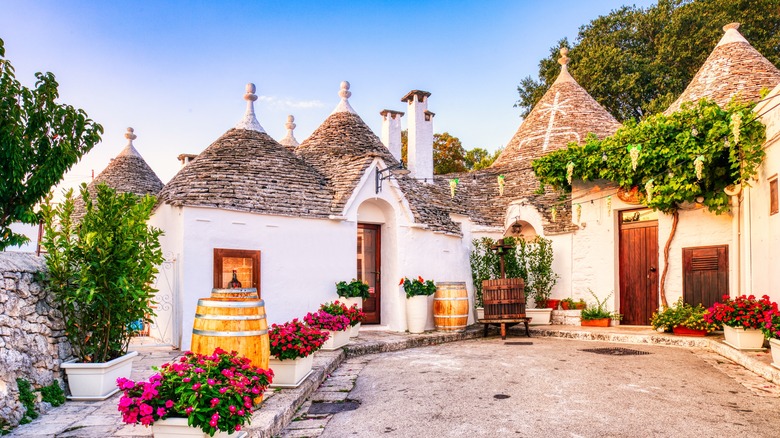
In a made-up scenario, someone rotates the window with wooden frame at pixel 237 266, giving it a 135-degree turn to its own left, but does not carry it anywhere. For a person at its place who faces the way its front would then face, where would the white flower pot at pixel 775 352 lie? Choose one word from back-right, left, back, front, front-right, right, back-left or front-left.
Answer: right

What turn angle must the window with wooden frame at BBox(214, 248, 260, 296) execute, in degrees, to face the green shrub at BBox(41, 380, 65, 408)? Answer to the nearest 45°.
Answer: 0° — it already faces it

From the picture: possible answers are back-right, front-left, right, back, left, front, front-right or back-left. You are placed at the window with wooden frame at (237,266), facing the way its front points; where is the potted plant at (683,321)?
left

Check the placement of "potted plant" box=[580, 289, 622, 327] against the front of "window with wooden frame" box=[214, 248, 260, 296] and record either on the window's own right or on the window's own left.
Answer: on the window's own left

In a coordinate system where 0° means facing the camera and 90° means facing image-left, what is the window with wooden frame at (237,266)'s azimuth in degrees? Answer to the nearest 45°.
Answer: approximately 0°

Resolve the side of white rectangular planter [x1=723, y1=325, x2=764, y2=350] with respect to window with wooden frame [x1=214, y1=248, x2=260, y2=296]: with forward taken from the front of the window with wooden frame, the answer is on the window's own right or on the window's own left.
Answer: on the window's own left

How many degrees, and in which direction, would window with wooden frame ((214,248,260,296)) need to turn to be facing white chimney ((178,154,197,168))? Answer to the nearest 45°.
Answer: approximately 180°

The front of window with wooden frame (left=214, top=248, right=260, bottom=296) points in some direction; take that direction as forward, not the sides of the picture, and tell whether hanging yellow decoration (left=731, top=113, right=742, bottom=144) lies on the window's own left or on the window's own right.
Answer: on the window's own left

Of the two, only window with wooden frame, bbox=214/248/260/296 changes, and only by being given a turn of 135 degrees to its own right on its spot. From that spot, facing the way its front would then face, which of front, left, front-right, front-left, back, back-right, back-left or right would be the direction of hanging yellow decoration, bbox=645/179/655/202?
back-right

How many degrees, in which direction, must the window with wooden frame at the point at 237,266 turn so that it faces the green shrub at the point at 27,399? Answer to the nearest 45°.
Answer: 0° — it already faces it

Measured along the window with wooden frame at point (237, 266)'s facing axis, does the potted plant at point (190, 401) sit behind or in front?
in front

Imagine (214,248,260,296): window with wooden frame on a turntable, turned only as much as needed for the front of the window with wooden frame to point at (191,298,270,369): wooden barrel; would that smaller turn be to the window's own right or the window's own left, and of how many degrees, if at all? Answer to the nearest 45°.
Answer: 0° — it already faces it
